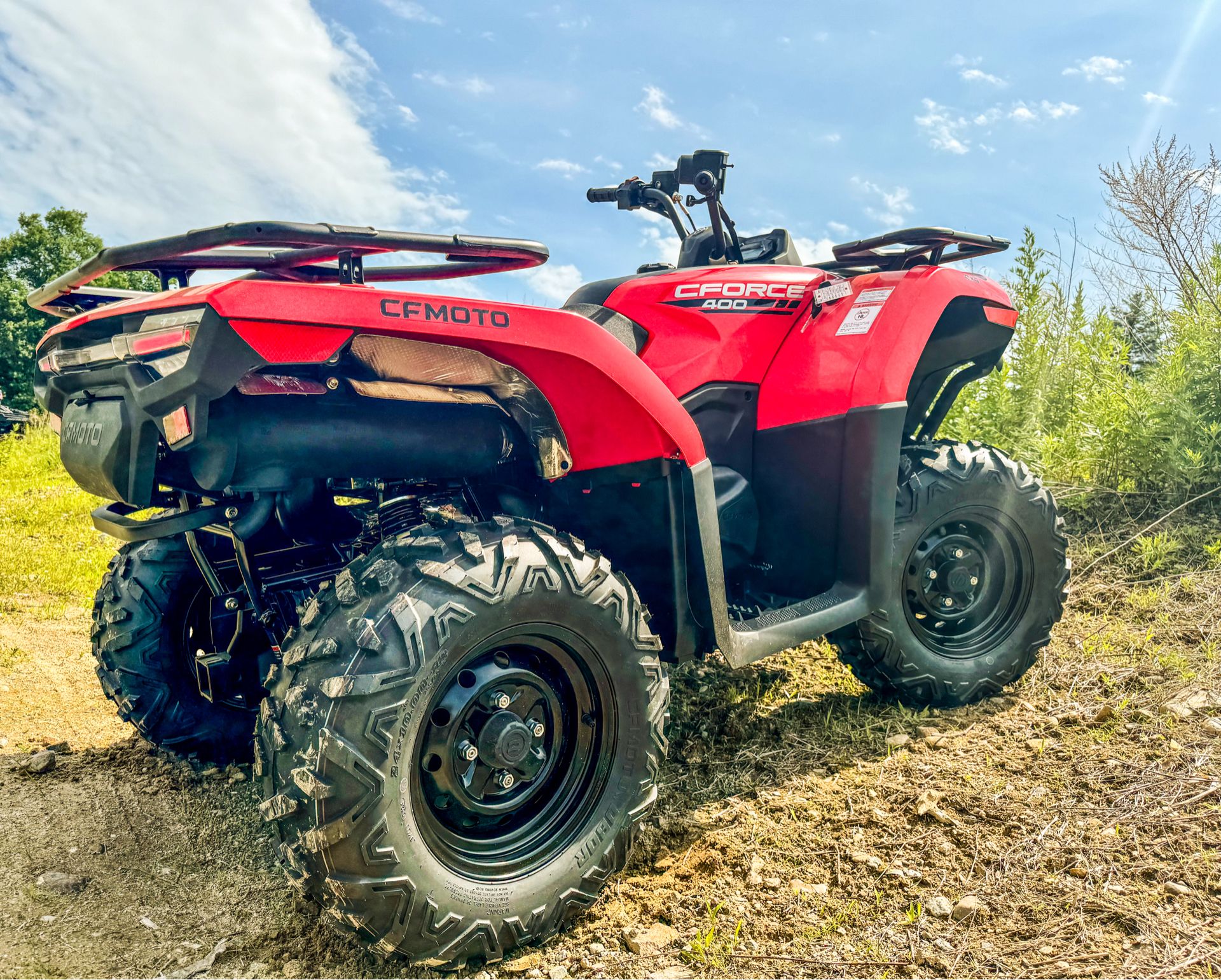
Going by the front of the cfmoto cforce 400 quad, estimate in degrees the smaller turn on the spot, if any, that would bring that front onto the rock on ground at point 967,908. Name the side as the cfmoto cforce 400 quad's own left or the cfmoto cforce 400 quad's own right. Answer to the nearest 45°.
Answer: approximately 45° to the cfmoto cforce 400 quad's own right

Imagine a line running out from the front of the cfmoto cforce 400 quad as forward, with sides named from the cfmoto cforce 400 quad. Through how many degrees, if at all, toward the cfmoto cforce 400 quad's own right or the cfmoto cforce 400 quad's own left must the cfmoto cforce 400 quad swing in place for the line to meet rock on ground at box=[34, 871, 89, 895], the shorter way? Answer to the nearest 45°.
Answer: approximately 135° to the cfmoto cforce 400 quad's own left

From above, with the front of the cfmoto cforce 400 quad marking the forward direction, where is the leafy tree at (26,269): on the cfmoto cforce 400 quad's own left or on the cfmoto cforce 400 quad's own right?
on the cfmoto cforce 400 quad's own left

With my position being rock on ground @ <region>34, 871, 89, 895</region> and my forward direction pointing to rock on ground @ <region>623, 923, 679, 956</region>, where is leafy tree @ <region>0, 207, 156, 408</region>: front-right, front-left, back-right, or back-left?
back-left

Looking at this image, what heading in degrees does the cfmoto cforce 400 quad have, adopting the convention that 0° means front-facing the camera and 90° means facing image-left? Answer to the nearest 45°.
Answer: approximately 225°

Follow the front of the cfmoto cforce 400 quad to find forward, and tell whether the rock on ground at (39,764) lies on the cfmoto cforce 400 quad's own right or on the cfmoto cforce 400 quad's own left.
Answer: on the cfmoto cforce 400 quad's own left
